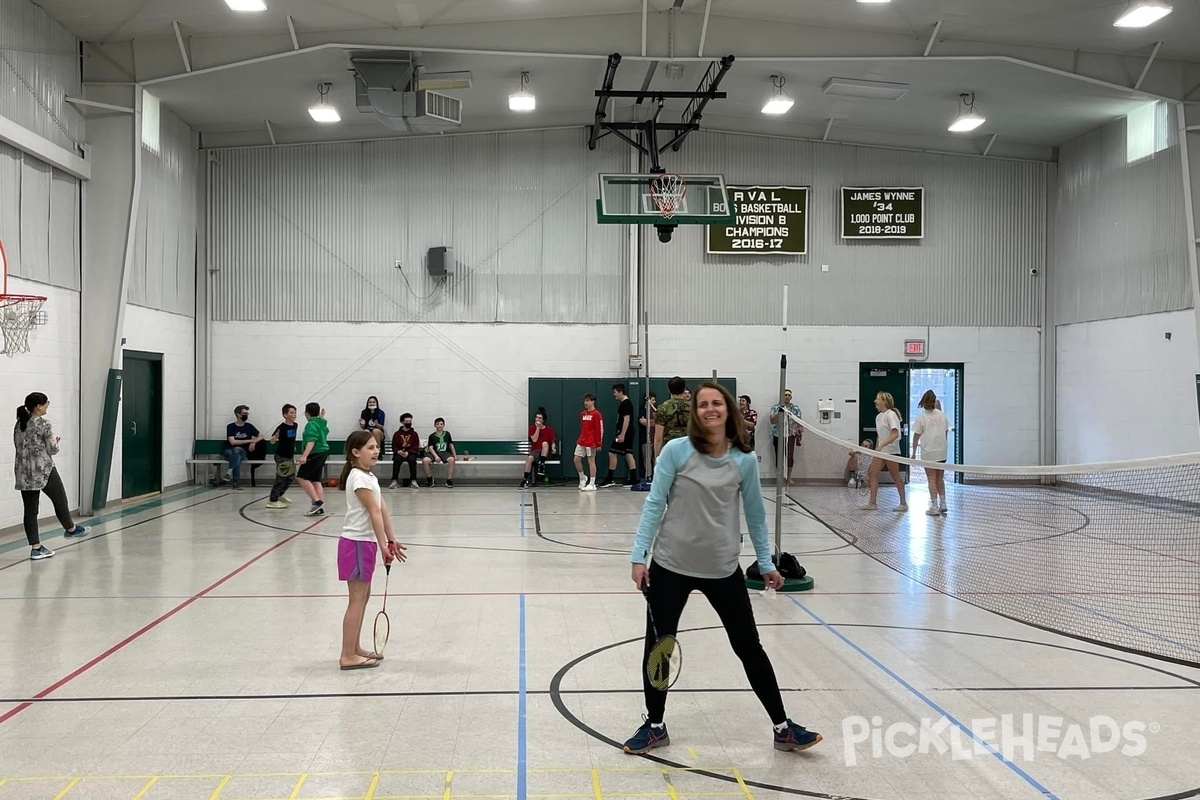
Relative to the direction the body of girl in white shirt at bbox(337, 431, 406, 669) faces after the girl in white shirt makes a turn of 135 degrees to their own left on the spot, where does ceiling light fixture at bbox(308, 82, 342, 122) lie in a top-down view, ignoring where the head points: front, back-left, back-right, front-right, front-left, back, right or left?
front-right

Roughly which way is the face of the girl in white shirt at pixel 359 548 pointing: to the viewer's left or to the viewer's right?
to the viewer's right

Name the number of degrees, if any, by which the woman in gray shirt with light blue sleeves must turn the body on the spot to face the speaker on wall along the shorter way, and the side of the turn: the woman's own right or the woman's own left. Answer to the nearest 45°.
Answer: approximately 135° to the woman's own right

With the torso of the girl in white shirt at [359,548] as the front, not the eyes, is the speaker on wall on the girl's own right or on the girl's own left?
on the girl's own left

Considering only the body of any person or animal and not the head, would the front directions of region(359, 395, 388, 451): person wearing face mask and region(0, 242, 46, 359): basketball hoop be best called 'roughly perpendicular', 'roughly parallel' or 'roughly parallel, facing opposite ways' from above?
roughly perpendicular

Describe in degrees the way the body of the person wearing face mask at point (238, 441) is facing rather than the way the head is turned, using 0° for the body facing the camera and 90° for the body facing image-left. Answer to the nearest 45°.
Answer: approximately 0°

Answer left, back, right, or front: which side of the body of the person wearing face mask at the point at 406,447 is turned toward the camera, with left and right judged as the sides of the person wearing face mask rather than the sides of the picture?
front

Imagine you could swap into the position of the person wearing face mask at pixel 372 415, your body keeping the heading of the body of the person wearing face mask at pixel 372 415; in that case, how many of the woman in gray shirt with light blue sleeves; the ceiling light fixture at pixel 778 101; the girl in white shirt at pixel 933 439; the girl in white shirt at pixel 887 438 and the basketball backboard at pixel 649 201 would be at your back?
0

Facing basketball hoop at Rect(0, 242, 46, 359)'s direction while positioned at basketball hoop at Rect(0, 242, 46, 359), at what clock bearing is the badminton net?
The badminton net is roughly at 1 o'clock from the basketball hoop.

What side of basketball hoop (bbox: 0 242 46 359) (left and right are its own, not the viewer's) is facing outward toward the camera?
right

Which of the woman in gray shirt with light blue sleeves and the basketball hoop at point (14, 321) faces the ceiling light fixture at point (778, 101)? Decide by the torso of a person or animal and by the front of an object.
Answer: the basketball hoop

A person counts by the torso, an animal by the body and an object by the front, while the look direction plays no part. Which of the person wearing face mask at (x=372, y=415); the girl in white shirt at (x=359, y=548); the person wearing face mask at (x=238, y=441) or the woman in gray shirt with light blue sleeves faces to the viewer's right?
the girl in white shirt

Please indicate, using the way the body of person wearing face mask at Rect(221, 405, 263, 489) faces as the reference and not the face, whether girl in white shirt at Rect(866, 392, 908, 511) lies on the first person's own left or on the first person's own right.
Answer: on the first person's own left

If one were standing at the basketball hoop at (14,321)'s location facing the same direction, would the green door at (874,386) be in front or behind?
in front

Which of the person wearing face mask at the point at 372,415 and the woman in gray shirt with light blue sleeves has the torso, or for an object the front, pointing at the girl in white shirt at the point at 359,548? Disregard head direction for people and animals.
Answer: the person wearing face mask

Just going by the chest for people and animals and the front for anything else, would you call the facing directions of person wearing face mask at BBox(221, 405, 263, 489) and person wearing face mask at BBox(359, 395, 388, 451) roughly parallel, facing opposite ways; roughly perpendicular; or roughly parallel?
roughly parallel

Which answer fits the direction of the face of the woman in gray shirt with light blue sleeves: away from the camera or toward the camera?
toward the camera

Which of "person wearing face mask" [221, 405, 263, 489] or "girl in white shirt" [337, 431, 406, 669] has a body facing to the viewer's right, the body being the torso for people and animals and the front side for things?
the girl in white shirt

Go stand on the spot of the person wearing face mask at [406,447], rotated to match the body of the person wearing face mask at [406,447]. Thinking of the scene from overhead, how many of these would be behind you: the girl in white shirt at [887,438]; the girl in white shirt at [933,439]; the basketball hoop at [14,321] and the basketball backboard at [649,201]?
0

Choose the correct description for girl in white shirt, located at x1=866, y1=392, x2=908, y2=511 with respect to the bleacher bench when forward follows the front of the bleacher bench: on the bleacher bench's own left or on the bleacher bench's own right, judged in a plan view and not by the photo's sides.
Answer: on the bleacher bench's own left

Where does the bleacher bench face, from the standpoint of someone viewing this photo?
facing the viewer

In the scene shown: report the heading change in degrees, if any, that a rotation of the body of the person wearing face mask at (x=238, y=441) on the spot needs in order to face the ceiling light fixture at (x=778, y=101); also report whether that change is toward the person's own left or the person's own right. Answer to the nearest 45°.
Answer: approximately 45° to the person's own left
